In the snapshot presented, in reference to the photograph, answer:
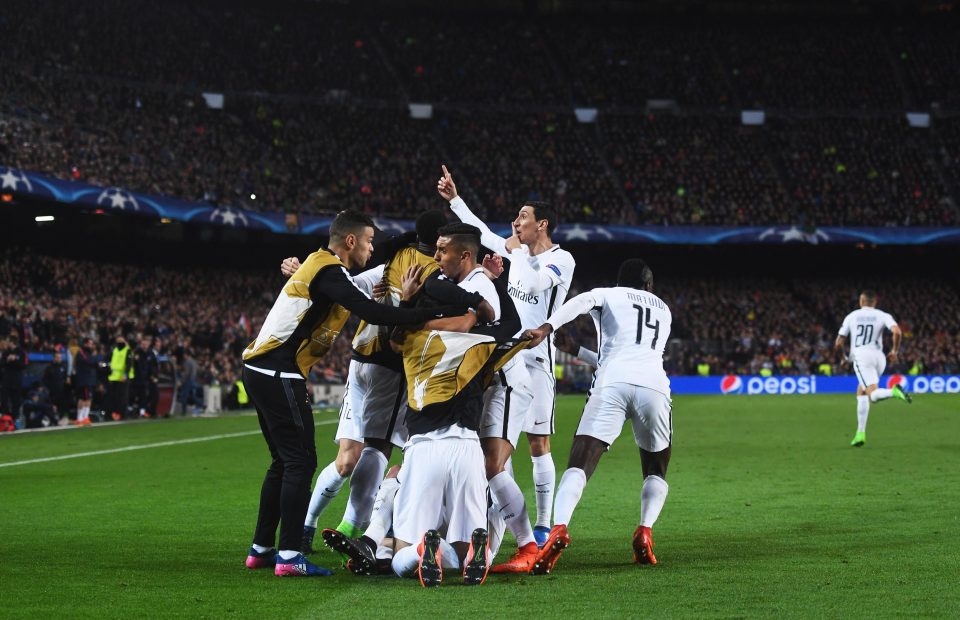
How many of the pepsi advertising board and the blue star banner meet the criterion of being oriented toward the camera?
2

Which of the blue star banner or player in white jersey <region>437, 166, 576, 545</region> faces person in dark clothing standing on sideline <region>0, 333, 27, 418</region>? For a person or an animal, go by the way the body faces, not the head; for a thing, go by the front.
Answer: the blue star banner

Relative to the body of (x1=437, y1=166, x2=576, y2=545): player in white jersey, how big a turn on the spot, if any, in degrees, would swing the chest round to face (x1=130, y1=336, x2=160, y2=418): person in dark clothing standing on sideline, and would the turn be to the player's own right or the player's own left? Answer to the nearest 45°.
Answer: approximately 90° to the player's own right

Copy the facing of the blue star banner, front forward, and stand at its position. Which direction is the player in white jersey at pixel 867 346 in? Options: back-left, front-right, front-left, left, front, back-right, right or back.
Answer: front-left

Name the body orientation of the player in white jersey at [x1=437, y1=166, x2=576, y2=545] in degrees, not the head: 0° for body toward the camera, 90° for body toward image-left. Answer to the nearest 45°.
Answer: approximately 45°

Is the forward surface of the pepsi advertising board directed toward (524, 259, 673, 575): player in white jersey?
yes

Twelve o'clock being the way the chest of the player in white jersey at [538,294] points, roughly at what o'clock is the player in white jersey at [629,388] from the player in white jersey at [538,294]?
the player in white jersey at [629,388] is roughly at 9 o'clock from the player in white jersey at [538,294].

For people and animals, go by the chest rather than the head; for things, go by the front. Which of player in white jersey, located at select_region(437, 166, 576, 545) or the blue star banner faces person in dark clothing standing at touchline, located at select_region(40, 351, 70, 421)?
the blue star banner

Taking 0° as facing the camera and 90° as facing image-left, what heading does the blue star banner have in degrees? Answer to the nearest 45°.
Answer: approximately 0°

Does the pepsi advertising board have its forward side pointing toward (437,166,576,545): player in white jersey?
yes

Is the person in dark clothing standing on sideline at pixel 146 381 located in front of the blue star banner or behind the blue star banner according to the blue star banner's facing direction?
in front
